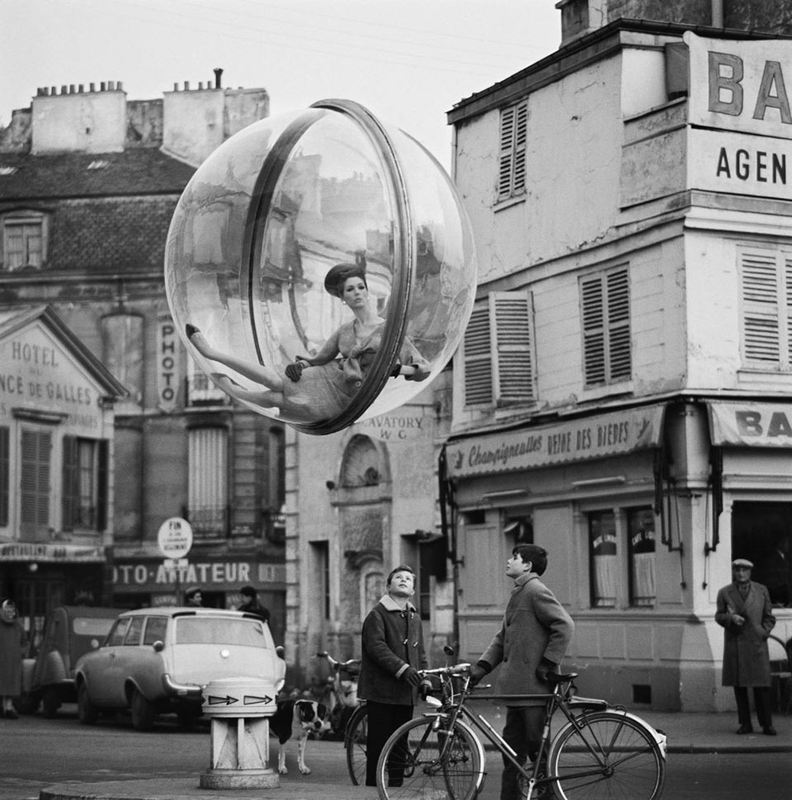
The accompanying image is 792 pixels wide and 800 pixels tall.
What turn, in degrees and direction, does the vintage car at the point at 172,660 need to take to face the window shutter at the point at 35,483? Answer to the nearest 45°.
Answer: approximately 45° to its right

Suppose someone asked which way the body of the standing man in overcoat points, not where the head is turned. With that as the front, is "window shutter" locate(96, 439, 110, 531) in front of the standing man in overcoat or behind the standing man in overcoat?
behind

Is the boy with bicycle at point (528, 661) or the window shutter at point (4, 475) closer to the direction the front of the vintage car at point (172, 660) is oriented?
the window shutter

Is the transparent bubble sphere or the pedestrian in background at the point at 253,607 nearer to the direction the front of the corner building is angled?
the transparent bubble sphere

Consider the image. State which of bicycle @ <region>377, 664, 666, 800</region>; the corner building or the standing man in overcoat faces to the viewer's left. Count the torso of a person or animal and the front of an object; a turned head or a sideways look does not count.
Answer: the bicycle

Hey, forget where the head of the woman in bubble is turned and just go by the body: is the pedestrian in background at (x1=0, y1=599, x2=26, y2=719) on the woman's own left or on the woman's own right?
on the woman's own right

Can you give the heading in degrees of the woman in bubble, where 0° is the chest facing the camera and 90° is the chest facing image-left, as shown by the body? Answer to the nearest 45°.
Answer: approximately 45°

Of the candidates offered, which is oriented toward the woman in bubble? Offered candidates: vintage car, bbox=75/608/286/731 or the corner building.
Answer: the corner building

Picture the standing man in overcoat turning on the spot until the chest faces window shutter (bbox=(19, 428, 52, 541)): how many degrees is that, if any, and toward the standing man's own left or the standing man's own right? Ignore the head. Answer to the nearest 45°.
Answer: approximately 135° to the standing man's own right

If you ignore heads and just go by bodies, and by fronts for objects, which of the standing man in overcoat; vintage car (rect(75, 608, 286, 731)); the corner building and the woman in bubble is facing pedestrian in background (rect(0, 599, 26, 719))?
the vintage car
